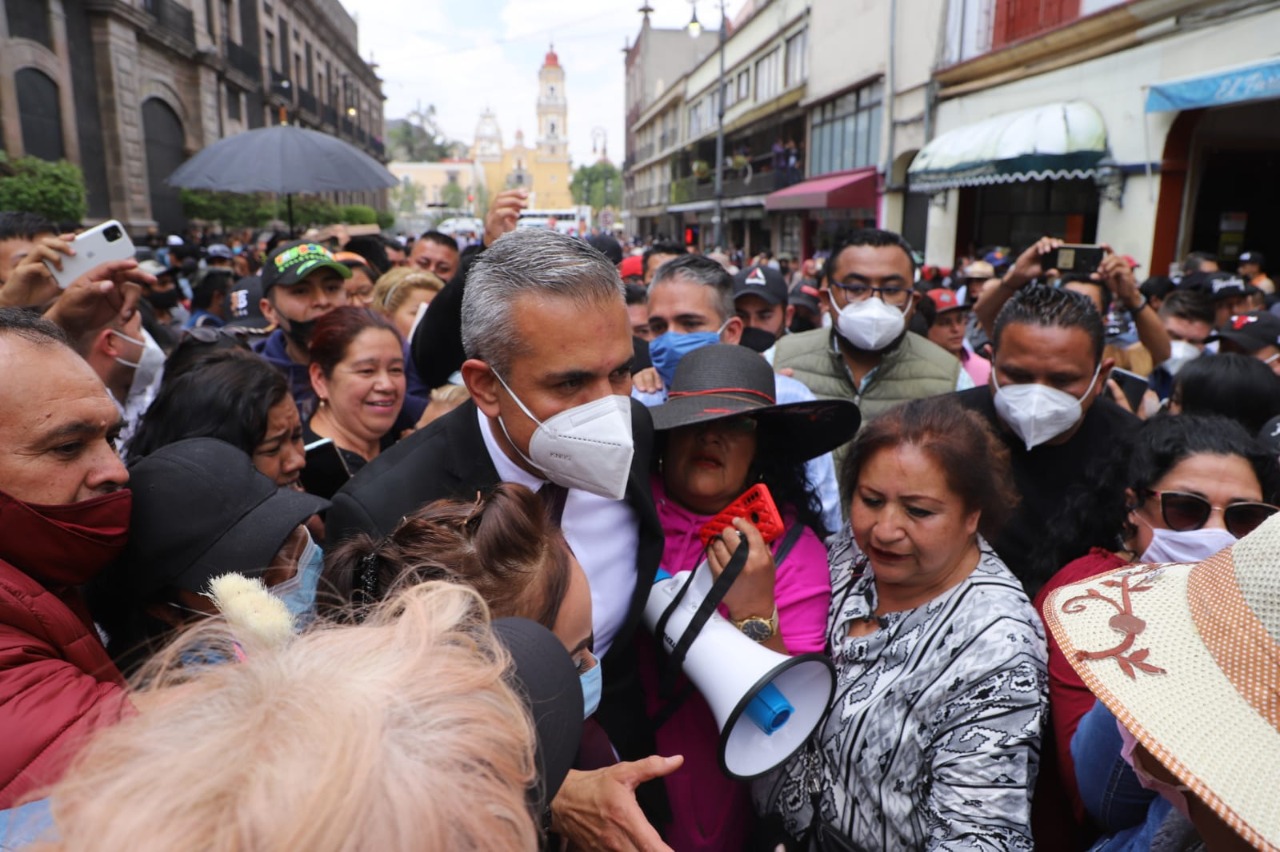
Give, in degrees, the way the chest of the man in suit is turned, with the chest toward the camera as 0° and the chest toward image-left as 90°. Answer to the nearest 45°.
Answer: approximately 315°

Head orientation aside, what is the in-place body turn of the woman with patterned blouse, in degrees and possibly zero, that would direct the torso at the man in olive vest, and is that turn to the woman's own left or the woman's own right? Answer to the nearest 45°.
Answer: approximately 135° to the woman's own right

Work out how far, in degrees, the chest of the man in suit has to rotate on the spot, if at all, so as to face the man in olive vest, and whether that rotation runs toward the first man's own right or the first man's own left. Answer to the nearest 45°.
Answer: approximately 90° to the first man's own left

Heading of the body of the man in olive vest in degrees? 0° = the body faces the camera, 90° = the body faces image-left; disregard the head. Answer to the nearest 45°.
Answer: approximately 0°

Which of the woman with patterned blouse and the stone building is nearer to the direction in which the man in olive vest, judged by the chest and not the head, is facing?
the woman with patterned blouse

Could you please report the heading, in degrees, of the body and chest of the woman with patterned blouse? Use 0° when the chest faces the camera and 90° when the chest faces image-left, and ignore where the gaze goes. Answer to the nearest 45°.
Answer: approximately 45°
